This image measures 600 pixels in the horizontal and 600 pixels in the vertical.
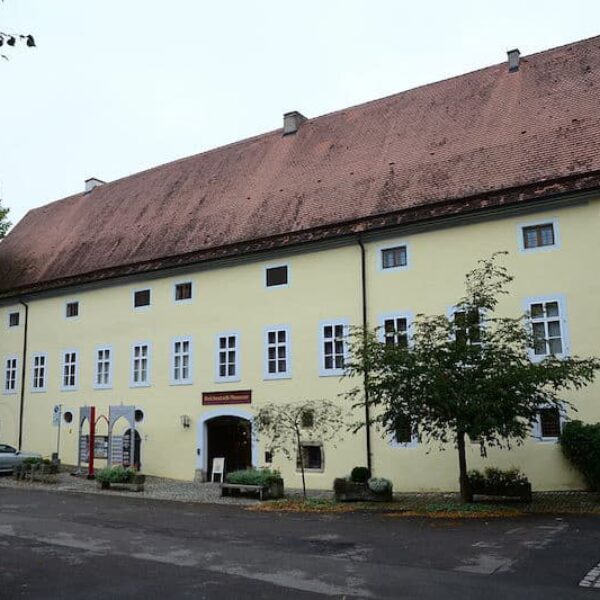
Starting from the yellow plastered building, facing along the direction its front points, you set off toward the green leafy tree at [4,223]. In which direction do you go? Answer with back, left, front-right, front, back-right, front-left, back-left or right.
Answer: right

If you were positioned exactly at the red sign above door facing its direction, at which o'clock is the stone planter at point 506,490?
The stone planter is roughly at 9 o'clock from the red sign above door.

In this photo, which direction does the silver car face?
to the viewer's right

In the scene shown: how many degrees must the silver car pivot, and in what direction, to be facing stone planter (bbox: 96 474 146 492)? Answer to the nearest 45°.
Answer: approximately 45° to its right

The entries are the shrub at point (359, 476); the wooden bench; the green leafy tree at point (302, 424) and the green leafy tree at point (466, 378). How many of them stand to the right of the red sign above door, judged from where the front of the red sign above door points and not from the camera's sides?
0

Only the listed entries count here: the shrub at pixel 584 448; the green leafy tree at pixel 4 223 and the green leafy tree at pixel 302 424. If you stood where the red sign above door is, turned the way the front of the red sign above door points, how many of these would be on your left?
2

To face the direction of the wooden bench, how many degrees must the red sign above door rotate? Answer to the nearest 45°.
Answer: approximately 45° to its left

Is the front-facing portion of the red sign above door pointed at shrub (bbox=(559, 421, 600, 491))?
no

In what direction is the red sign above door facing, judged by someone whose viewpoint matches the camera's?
facing the viewer and to the left of the viewer
